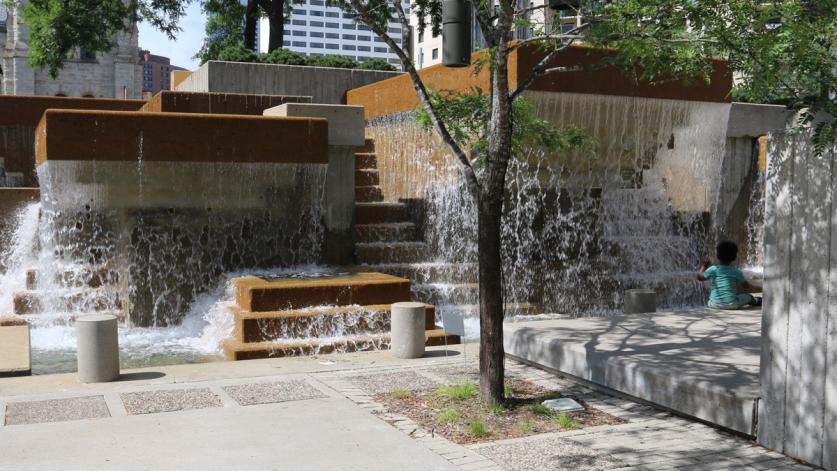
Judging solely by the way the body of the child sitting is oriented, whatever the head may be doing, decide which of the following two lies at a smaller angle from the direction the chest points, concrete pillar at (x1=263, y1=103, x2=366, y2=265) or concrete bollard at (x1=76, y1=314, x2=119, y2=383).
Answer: the concrete pillar

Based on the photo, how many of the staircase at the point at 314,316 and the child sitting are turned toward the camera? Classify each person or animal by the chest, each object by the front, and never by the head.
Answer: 1

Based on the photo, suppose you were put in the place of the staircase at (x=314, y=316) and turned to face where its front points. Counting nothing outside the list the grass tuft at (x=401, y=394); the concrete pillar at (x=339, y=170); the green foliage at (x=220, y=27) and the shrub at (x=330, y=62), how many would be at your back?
3

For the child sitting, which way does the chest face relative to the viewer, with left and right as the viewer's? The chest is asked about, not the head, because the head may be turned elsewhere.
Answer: facing away from the viewer

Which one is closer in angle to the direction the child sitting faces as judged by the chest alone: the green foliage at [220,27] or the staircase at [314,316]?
the green foliage

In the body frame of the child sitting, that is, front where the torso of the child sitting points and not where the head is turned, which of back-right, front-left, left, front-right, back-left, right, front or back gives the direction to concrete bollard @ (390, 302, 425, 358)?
back-left

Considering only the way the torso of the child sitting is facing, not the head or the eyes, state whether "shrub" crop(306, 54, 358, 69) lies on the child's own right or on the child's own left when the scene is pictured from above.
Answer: on the child's own left

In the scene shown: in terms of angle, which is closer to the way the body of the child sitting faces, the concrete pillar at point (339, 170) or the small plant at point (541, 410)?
the concrete pillar

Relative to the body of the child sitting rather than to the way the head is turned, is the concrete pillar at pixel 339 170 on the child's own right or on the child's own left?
on the child's own left

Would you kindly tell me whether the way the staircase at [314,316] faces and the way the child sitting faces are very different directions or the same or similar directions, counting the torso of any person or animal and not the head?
very different directions

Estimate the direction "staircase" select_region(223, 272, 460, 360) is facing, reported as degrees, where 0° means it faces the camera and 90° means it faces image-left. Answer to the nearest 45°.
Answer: approximately 0°

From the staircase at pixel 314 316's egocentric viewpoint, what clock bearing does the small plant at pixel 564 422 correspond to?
The small plant is roughly at 11 o'clock from the staircase.
